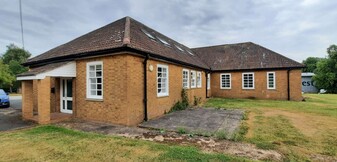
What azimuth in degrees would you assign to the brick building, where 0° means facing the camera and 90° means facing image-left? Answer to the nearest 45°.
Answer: approximately 45°
